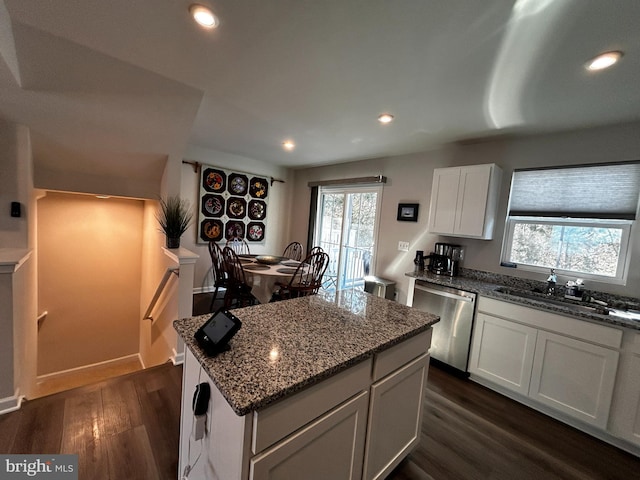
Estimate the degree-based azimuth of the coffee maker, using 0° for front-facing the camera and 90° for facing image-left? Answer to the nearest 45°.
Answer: approximately 45°

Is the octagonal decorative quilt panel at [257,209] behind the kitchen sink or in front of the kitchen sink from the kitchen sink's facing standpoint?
in front

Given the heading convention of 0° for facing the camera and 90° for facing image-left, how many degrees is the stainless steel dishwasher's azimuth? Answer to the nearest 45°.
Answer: approximately 45°

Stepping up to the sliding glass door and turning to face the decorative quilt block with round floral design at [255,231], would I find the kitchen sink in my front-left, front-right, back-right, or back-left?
back-left

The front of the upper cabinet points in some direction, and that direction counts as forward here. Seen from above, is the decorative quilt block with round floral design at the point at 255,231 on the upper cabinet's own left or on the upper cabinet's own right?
on the upper cabinet's own right

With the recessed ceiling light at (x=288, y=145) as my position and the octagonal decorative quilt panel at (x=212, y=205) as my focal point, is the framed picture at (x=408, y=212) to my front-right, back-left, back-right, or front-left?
back-right

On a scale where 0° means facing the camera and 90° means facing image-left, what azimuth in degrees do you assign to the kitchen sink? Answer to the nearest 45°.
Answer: approximately 45°

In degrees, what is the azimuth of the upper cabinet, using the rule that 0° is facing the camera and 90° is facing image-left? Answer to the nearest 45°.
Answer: approximately 45°

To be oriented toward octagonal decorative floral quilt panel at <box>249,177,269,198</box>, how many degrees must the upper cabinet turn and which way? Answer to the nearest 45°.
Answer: approximately 45° to its right
